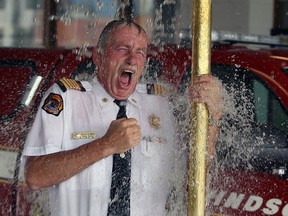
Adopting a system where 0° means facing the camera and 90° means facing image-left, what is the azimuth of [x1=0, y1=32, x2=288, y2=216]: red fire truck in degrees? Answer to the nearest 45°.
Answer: approximately 270°

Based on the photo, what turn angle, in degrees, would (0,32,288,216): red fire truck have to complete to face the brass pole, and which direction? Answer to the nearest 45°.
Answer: approximately 90° to its right
